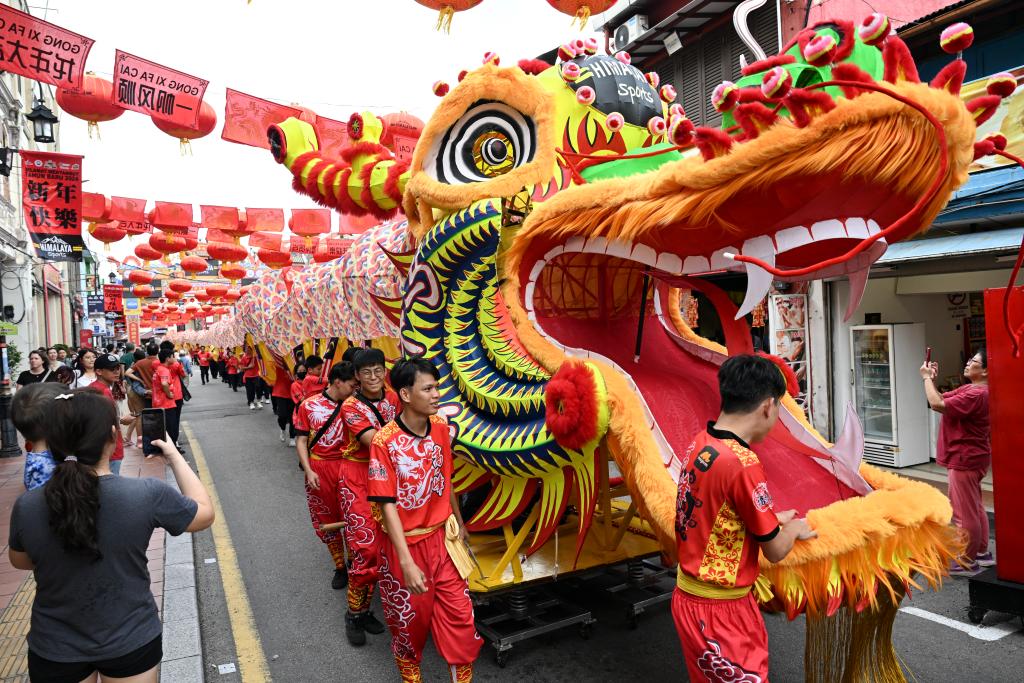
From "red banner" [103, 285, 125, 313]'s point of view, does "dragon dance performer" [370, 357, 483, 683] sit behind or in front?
in front

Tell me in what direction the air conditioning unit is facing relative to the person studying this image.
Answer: facing the viewer and to the left of the viewer

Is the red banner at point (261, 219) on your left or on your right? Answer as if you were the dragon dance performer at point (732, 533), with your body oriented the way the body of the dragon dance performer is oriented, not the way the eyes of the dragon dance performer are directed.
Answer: on your left

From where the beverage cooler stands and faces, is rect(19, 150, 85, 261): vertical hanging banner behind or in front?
in front

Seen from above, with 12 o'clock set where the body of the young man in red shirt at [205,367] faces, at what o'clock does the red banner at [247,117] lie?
The red banner is roughly at 12 o'clock from the young man in red shirt.

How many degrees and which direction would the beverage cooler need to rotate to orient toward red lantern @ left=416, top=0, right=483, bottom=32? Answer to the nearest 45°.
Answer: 0° — it already faces it

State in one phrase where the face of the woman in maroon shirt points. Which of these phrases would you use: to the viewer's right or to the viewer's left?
to the viewer's left

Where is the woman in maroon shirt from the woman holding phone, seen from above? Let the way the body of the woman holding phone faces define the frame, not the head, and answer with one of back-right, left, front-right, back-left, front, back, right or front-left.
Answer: right

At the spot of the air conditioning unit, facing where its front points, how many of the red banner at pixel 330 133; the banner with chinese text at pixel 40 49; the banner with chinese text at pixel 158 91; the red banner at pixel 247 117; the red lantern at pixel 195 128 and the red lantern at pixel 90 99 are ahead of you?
6

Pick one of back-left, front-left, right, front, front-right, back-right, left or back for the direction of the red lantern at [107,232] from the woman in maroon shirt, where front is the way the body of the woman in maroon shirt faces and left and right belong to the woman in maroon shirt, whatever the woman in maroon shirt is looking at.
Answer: front

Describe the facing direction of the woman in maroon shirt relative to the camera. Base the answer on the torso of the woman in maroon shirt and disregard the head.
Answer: to the viewer's left

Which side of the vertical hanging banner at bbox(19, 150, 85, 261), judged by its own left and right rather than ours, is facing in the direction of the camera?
front

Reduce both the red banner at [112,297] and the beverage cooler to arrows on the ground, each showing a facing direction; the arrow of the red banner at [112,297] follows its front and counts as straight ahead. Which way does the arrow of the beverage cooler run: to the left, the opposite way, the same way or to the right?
to the right
